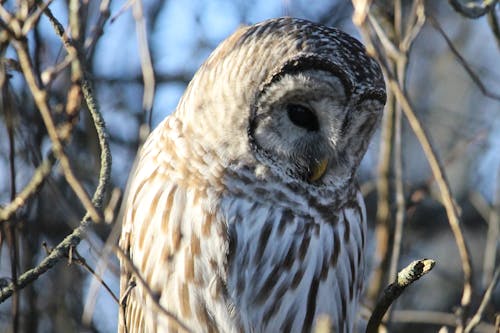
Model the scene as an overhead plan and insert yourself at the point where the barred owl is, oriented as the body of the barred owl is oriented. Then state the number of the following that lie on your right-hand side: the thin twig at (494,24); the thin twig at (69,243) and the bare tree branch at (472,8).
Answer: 1

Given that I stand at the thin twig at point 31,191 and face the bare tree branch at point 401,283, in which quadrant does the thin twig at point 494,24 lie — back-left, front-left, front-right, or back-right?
front-left

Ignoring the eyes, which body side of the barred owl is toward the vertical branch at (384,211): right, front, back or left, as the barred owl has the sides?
left

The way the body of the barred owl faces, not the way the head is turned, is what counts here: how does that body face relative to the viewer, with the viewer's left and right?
facing the viewer and to the right of the viewer

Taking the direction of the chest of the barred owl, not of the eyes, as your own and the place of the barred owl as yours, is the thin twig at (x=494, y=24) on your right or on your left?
on your left

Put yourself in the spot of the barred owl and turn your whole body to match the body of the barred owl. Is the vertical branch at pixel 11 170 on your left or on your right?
on your right

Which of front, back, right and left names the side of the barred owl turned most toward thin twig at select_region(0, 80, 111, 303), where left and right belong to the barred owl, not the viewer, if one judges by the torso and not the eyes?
right

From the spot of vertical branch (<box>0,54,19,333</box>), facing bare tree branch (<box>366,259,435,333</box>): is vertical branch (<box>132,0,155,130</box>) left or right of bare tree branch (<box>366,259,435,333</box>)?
left
